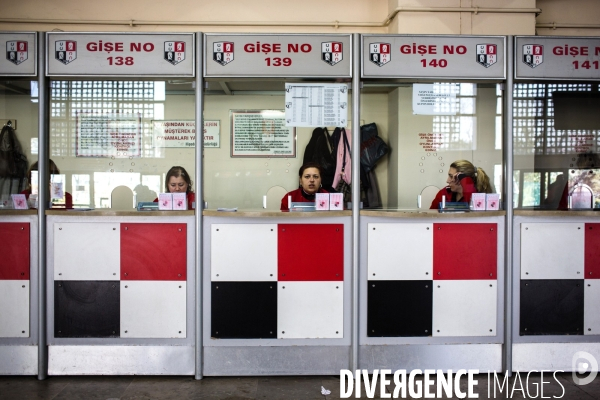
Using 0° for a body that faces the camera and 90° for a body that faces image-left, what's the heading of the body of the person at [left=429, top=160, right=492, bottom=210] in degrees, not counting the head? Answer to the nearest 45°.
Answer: approximately 45°

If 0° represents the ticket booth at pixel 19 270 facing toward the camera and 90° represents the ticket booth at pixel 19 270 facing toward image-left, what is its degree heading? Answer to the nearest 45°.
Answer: approximately 0°

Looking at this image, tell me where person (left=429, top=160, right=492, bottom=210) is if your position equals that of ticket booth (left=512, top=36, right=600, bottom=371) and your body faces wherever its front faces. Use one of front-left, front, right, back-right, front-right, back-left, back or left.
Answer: right

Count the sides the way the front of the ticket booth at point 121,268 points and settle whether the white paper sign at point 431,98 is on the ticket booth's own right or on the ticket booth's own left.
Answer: on the ticket booth's own left

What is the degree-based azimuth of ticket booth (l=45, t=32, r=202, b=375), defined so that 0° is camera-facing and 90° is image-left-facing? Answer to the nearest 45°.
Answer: approximately 0°

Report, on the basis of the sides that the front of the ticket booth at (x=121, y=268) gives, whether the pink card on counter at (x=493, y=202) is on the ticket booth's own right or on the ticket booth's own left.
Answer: on the ticket booth's own left

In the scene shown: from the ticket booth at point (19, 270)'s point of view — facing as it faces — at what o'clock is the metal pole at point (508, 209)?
The metal pole is roughly at 10 o'clock from the ticket booth.
